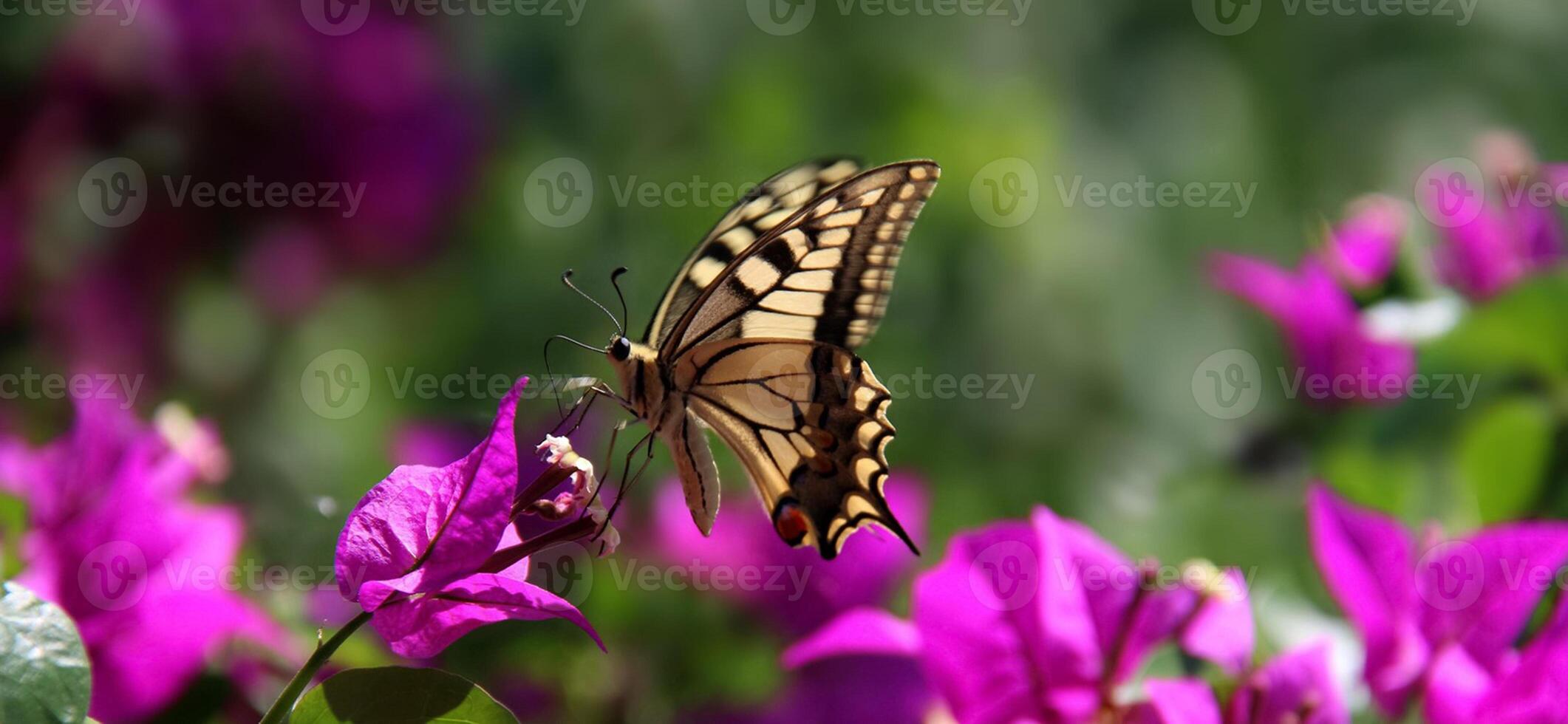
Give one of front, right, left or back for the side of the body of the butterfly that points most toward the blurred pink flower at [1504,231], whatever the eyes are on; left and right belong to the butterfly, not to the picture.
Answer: back

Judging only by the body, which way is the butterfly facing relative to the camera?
to the viewer's left
